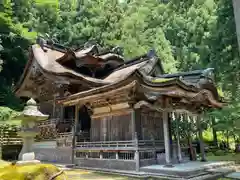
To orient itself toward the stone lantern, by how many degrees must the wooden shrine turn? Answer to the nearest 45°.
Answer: approximately 90° to its right

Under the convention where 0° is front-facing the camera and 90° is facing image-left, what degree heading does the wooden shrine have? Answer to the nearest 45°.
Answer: approximately 315°

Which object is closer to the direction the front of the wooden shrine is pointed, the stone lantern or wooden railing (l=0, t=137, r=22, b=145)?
the stone lantern
